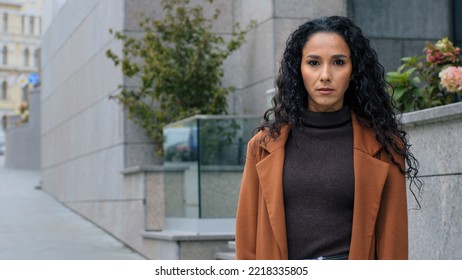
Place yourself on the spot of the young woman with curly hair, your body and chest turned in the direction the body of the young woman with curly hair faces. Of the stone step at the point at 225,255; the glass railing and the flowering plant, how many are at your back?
3

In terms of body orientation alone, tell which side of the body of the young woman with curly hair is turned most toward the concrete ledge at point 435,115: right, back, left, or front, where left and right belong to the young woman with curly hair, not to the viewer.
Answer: back

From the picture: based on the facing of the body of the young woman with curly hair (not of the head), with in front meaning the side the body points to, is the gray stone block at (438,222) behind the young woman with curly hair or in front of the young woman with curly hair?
behind

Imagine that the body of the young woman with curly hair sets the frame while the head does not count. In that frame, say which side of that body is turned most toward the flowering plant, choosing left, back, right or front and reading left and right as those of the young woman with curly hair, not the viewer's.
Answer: back

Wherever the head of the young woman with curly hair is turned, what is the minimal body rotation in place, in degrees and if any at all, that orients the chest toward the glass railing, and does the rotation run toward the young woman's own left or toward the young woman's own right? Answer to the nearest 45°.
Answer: approximately 180°

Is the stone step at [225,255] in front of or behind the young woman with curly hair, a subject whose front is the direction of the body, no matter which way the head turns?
behind

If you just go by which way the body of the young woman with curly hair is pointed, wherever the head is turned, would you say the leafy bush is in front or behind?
behind

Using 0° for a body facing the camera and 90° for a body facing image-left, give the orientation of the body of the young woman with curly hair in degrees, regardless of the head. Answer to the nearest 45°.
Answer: approximately 0°
